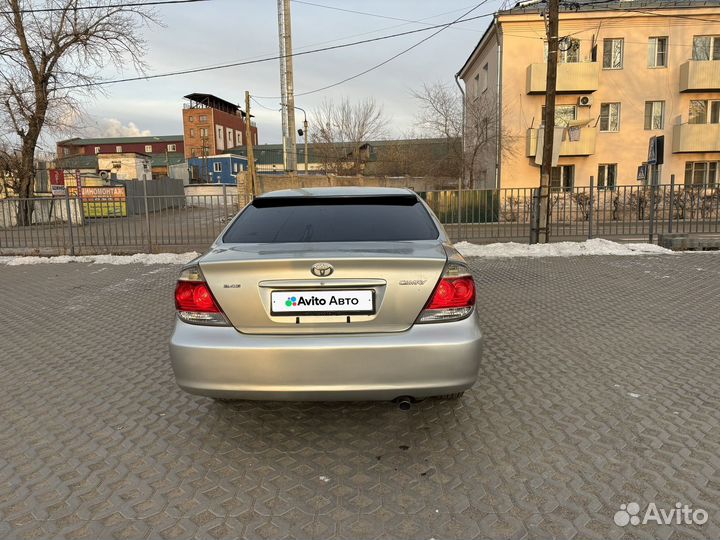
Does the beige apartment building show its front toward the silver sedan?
yes

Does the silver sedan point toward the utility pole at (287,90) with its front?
yes

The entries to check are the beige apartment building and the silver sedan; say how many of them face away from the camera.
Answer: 1

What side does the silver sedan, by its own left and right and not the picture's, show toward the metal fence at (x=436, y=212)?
front

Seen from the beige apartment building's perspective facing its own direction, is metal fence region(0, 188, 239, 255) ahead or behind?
ahead

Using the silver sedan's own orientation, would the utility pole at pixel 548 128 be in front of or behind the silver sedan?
in front

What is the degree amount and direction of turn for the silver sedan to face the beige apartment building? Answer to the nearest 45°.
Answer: approximately 45° to its right

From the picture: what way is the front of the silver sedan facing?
away from the camera

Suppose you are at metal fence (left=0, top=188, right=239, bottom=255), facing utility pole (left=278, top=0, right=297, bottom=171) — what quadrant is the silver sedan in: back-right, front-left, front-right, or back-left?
back-right

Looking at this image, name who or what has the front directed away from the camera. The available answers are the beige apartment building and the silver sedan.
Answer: the silver sedan

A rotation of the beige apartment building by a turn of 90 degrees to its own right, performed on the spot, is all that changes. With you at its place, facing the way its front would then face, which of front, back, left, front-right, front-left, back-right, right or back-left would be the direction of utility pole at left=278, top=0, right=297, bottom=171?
front

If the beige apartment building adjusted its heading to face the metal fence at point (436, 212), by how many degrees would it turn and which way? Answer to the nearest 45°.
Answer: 0° — it already faces it

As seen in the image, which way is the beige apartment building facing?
toward the camera

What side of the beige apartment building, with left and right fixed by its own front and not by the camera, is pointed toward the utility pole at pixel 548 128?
front
